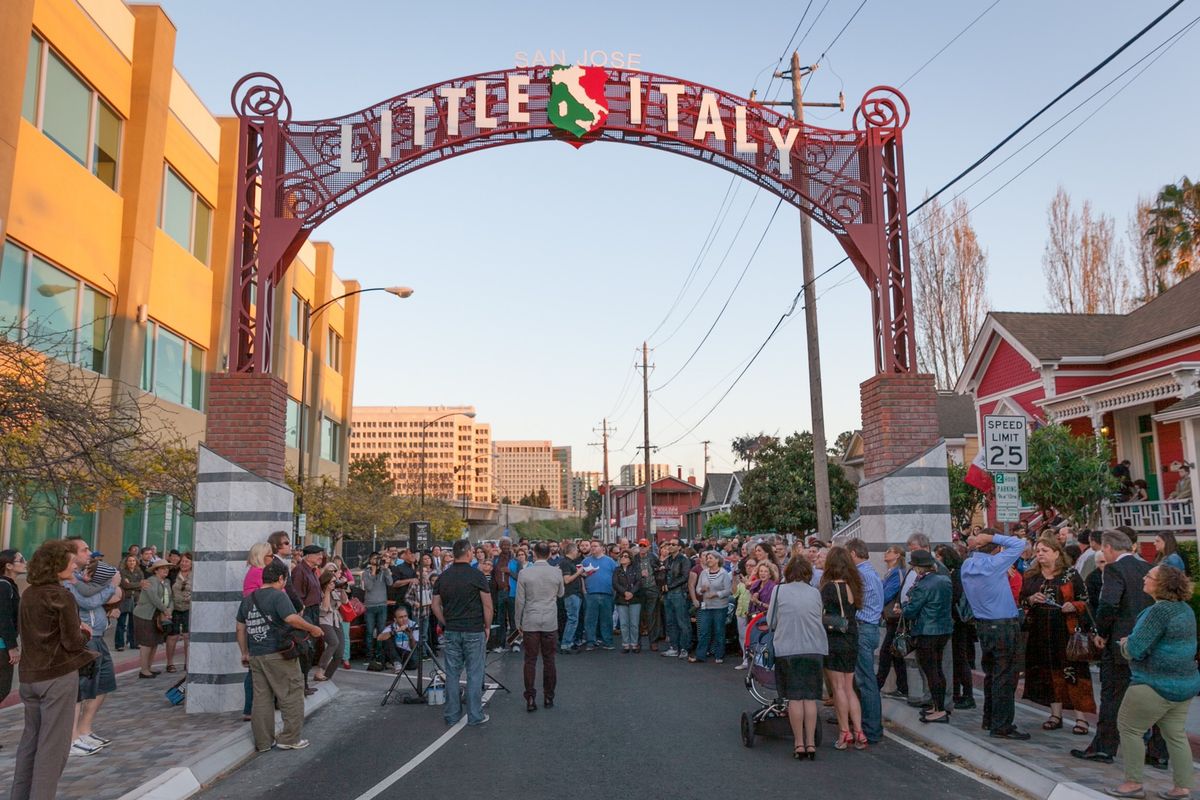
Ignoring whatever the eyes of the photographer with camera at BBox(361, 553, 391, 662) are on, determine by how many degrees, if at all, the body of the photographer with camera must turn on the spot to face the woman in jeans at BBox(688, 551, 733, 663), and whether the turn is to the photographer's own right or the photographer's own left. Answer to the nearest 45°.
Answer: approximately 90° to the photographer's own left

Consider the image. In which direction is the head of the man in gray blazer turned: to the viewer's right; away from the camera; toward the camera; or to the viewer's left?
away from the camera

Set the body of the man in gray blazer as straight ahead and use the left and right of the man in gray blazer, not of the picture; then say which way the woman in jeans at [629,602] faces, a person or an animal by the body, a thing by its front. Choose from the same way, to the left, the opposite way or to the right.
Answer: the opposite way

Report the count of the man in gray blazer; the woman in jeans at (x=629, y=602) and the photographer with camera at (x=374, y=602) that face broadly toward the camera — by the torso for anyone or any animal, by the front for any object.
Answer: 2

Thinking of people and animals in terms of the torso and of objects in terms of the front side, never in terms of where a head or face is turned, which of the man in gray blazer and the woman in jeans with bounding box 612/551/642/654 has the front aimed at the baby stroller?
the woman in jeans

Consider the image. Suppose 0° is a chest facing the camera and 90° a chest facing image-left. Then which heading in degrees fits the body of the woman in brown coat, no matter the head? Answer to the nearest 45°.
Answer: approximately 225°

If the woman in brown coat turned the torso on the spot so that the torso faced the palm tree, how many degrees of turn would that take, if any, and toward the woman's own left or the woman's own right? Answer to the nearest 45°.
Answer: approximately 45° to the woman's own right

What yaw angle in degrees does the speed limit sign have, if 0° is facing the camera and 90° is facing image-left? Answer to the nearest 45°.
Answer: approximately 0°

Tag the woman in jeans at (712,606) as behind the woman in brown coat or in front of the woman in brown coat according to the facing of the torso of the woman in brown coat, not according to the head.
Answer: in front

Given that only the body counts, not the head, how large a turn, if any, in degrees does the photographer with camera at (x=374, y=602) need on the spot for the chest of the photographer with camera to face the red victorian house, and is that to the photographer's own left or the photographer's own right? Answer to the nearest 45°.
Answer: approximately 90° to the photographer's own left

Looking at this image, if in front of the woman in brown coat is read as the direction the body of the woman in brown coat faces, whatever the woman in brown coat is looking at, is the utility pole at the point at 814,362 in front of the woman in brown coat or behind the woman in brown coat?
in front

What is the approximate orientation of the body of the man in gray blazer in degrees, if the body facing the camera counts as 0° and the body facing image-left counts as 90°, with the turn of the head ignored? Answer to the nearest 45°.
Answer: approximately 180°

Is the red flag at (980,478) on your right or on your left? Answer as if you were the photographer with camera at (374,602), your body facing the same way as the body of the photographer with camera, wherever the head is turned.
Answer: on your left
